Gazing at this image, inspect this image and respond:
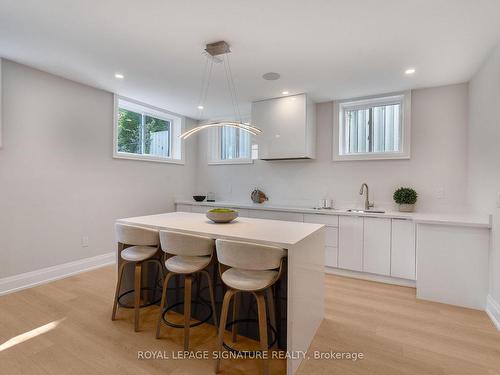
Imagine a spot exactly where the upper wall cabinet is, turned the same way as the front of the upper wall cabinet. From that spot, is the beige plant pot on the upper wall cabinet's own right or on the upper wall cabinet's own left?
on the upper wall cabinet's own left

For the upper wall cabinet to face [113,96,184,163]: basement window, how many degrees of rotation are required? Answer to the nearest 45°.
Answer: approximately 45° to its right

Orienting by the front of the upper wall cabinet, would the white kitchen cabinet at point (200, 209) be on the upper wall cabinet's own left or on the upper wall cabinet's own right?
on the upper wall cabinet's own right

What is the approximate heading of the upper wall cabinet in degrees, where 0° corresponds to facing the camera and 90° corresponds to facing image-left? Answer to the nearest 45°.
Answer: approximately 45°

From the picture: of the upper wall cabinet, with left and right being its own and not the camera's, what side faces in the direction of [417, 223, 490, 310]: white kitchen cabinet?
left

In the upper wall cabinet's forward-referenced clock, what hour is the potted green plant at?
The potted green plant is roughly at 8 o'clock from the upper wall cabinet.

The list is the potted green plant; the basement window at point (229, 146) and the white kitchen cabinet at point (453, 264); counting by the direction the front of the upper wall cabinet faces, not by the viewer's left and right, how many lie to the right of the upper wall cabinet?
1

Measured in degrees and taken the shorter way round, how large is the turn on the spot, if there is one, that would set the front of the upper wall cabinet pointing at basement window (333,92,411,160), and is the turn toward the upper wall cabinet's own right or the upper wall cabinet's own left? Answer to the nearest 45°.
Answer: approximately 135° to the upper wall cabinet's own left
